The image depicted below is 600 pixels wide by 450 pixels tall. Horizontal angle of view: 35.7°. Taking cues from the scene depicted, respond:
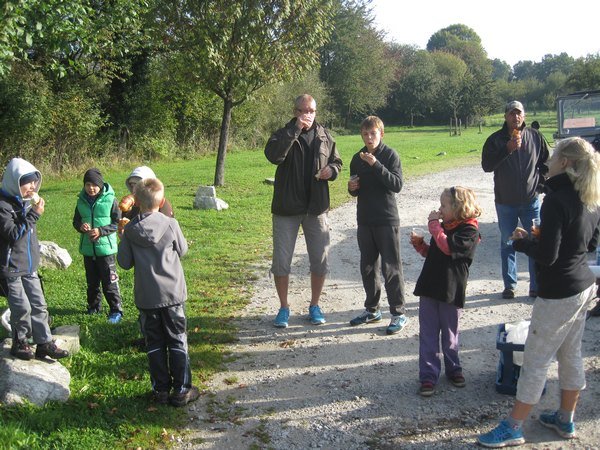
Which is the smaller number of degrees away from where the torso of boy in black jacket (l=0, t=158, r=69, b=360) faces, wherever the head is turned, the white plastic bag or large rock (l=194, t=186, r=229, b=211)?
the white plastic bag

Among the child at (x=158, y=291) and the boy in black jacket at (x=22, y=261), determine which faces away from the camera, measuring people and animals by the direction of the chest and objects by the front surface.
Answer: the child

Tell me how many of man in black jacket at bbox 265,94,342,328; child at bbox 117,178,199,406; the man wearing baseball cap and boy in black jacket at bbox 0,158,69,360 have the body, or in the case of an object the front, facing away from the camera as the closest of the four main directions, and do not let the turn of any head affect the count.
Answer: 1

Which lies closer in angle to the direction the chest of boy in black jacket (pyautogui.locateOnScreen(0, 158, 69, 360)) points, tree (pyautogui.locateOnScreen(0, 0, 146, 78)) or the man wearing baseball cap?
the man wearing baseball cap

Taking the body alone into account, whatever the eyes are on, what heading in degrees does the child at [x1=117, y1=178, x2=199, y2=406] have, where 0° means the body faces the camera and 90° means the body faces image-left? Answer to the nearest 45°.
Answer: approximately 180°

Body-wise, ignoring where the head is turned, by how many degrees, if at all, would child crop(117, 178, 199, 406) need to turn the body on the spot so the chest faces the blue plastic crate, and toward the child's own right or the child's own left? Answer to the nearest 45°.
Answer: approximately 90° to the child's own right

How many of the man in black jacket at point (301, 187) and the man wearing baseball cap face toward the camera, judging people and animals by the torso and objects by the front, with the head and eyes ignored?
2

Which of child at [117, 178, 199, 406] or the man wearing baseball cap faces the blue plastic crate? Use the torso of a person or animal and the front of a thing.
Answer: the man wearing baseball cap

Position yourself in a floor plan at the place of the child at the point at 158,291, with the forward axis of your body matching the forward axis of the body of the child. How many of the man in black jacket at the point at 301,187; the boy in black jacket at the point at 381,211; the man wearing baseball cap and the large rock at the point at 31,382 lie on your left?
1

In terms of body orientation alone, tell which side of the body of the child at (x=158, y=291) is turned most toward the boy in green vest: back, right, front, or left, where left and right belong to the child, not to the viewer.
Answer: front

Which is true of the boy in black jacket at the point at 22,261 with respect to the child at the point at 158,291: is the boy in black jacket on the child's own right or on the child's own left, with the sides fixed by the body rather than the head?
on the child's own left

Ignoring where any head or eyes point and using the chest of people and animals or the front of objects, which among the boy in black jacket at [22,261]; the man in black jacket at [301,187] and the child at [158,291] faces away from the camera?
the child

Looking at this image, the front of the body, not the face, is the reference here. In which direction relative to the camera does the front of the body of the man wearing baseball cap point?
toward the camera

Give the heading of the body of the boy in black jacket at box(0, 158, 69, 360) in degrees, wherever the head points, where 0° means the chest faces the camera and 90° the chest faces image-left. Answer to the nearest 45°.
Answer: approximately 315°

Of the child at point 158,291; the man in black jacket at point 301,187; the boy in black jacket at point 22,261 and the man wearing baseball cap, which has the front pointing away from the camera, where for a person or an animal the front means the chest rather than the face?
the child

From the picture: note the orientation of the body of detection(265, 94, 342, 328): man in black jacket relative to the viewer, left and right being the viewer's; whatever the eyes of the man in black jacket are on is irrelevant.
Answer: facing the viewer

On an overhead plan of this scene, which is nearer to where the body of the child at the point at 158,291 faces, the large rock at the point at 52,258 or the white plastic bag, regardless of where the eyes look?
the large rock
